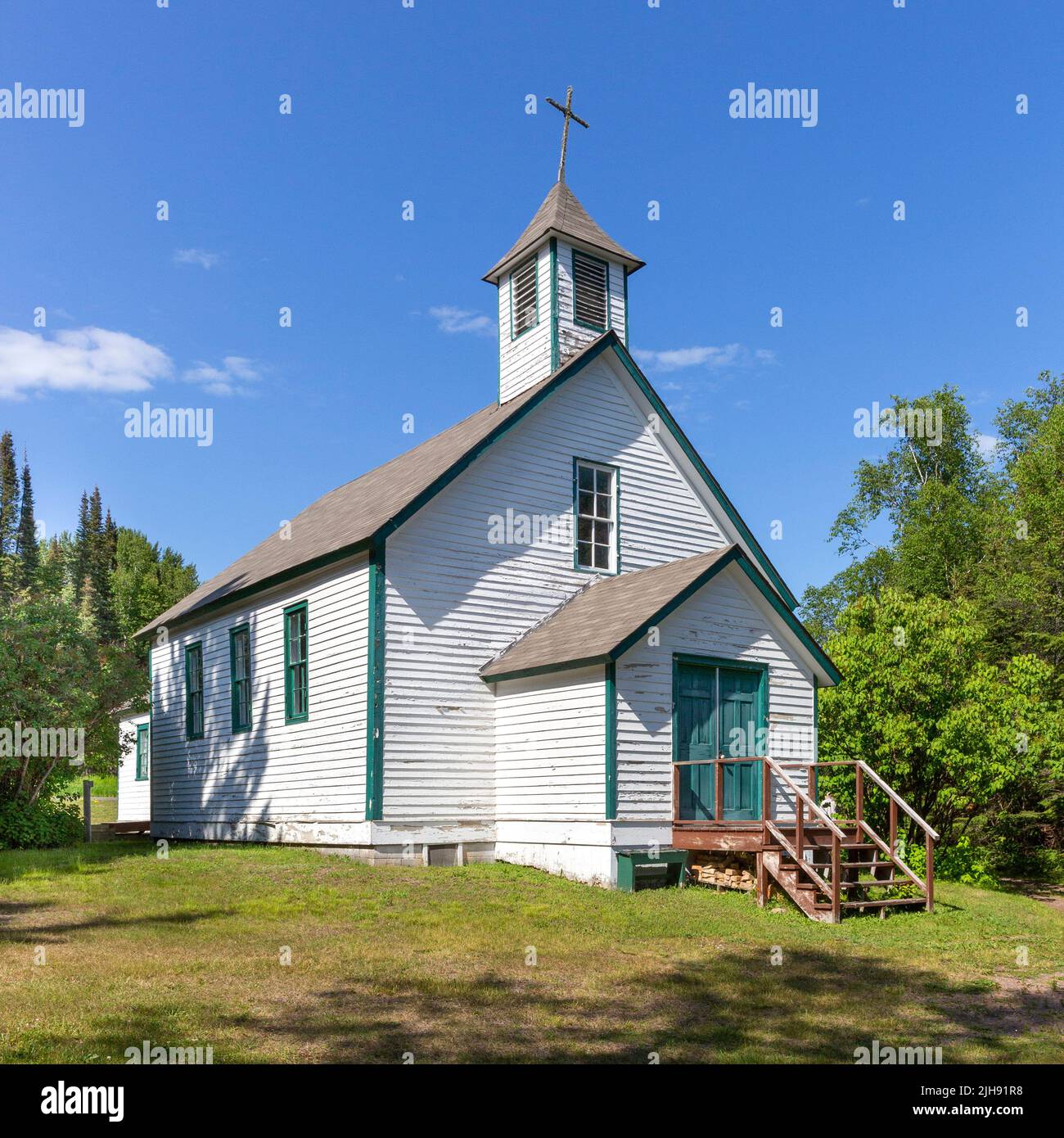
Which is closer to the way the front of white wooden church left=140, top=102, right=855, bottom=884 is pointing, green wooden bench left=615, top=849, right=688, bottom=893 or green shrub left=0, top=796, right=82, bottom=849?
the green wooden bench

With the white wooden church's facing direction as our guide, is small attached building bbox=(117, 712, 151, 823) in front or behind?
behind

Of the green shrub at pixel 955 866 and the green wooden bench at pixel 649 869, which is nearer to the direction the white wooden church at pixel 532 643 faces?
the green wooden bench

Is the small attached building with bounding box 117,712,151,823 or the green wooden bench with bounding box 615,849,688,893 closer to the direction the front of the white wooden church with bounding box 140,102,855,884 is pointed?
the green wooden bench

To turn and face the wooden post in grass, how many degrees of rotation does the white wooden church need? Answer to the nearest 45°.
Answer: approximately 180°

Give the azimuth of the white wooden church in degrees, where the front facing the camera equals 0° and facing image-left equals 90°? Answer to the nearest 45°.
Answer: approximately 315°
